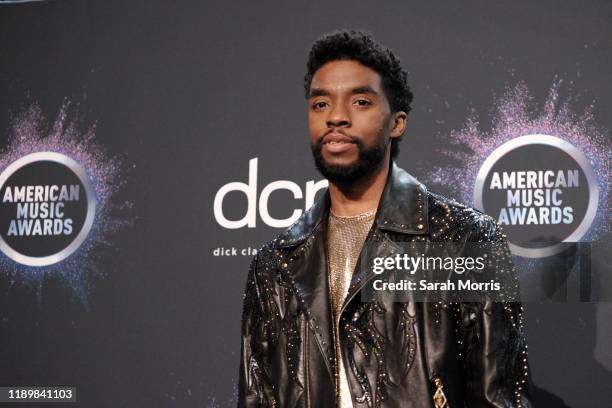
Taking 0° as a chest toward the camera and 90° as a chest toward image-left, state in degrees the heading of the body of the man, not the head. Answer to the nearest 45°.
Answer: approximately 45°
